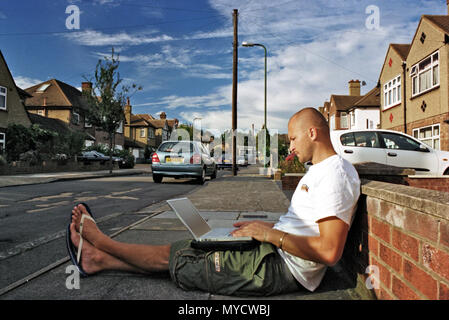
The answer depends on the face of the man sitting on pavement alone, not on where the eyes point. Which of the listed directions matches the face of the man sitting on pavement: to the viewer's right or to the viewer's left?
to the viewer's left

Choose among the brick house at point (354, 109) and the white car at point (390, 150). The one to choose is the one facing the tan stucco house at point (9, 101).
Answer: the brick house at point (354, 109)

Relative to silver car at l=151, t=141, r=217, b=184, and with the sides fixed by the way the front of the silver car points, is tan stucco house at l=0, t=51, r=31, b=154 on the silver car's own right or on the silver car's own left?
on the silver car's own left

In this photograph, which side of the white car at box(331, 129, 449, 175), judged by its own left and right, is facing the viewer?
right

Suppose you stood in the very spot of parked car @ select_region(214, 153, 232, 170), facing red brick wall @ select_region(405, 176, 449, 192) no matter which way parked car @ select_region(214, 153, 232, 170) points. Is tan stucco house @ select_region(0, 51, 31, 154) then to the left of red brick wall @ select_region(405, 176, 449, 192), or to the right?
right

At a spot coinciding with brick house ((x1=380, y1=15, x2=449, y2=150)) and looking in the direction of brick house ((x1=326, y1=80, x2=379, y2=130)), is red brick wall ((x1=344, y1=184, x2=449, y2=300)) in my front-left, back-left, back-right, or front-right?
back-left

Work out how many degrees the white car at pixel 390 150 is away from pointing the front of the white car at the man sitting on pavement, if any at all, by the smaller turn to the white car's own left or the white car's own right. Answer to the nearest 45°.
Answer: approximately 90° to the white car's own right

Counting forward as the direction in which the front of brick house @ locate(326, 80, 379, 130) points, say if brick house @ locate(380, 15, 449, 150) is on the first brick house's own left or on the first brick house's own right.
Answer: on the first brick house's own left

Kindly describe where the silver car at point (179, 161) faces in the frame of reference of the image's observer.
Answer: facing away from the viewer and to the right of the viewer

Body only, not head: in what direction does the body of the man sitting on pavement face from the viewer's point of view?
to the viewer's left

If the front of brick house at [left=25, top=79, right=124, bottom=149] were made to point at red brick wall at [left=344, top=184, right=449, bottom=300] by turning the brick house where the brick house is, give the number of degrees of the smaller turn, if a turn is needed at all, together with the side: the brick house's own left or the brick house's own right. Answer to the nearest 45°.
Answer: approximately 45° to the brick house's own right

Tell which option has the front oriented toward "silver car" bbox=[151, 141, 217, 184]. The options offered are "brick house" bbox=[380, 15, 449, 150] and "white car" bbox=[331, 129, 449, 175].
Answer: the brick house

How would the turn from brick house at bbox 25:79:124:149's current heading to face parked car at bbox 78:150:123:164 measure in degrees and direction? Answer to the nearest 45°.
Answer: approximately 45° to its right

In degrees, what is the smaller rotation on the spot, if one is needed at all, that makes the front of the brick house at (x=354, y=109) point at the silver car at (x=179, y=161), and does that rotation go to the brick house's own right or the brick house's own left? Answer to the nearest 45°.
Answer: approximately 45° to the brick house's own left

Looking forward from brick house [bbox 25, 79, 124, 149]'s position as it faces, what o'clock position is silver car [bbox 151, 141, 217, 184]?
The silver car is roughly at 1 o'clock from the brick house.
